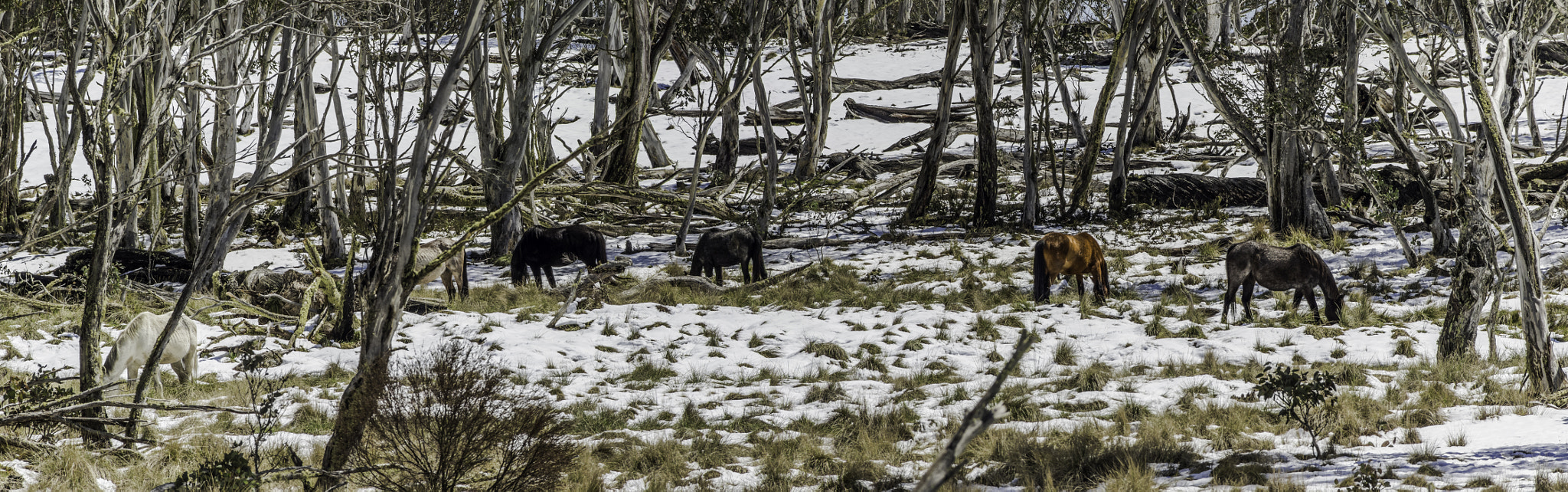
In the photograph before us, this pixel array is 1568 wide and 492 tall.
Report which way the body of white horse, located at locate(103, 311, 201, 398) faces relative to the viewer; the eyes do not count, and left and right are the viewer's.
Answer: facing to the left of the viewer

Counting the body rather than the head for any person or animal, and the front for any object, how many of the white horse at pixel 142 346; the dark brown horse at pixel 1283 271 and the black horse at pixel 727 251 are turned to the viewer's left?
2

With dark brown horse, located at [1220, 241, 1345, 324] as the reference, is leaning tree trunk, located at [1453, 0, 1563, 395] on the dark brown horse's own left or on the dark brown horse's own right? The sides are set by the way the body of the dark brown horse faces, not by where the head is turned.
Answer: on the dark brown horse's own right

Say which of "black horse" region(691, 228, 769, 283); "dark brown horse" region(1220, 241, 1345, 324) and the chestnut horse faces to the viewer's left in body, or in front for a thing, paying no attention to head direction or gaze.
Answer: the black horse

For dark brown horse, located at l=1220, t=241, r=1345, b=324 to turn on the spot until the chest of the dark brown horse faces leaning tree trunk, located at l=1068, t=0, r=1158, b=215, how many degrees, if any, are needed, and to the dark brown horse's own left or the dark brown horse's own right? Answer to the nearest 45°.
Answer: approximately 90° to the dark brown horse's own left

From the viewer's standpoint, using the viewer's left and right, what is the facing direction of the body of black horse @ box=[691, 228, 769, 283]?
facing to the left of the viewer

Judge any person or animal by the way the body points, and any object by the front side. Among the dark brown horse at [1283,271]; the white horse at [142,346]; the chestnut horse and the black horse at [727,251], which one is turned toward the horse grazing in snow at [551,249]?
the black horse

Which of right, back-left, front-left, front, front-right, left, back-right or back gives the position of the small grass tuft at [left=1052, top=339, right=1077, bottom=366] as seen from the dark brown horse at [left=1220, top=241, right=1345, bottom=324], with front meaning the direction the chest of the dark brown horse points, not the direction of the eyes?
back-right

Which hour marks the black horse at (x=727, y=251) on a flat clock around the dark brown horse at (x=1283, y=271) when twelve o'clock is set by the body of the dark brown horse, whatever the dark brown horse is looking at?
The black horse is roughly at 6 o'clock from the dark brown horse.

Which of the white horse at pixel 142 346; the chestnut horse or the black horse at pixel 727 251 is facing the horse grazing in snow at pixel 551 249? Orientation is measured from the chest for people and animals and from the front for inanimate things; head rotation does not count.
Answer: the black horse

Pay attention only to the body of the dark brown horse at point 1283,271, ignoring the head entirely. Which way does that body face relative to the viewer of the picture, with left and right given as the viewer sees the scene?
facing to the right of the viewer

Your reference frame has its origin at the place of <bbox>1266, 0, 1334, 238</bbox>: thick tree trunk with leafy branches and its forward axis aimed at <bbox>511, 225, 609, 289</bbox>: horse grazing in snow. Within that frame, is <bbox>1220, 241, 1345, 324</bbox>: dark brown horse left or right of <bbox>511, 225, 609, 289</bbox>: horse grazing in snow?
left

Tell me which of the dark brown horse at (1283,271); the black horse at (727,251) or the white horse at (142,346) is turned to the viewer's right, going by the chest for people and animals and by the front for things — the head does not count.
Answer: the dark brown horse
